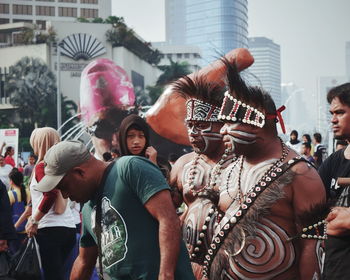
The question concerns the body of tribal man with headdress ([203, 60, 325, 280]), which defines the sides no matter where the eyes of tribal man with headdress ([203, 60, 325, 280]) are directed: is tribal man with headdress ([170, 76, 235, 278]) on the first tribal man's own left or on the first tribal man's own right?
on the first tribal man's own right

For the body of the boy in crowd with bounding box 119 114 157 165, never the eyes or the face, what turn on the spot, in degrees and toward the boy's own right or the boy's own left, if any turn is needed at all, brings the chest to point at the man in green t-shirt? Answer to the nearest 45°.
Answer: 0° — they already face them

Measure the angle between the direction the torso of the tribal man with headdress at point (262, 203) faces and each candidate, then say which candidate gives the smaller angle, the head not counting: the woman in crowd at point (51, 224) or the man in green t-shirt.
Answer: the man in green t-shirt

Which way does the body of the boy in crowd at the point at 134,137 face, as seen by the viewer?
toward the camera

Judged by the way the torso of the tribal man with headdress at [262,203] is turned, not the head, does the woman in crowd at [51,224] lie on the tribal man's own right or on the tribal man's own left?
on the tribal man's own right

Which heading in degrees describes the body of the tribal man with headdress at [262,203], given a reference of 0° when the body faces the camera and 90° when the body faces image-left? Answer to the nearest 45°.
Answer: approximately 45°
